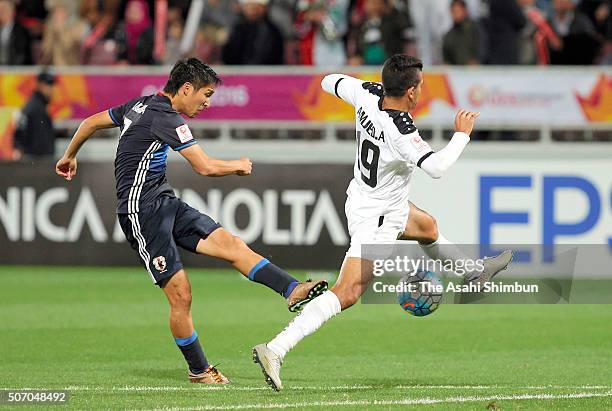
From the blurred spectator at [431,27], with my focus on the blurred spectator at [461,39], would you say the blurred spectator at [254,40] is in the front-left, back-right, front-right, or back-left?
back-right

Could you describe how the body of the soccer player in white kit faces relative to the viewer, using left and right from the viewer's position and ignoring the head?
facing away from the viewer and to the right of the viewer

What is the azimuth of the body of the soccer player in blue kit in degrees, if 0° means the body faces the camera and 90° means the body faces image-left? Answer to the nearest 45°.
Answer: approximately 270°

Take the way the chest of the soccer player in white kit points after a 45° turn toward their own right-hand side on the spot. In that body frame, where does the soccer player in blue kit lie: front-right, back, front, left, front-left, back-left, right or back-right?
back

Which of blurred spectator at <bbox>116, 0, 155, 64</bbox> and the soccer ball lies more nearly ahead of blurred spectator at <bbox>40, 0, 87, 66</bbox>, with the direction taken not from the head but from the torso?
the soccer ball

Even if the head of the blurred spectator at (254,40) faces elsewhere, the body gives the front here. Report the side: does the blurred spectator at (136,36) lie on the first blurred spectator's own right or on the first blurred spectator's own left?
on the first blurred spectator's own right

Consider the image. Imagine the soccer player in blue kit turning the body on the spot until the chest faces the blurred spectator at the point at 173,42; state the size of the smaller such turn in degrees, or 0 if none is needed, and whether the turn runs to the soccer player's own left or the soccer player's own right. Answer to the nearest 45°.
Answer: approximately 90° to the soccer player's own left

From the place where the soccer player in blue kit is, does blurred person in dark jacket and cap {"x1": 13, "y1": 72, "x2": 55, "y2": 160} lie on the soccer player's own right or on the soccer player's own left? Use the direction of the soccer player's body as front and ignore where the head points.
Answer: on the soccer player's own left

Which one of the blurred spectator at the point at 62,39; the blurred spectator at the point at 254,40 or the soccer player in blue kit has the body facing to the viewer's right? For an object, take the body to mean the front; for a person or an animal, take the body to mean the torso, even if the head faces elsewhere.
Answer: the soccer player in blue kit
